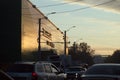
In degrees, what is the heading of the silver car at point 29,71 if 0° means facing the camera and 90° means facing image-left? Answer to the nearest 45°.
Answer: approximately 225°

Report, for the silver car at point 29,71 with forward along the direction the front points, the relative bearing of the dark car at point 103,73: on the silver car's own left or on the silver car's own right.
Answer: on the silver car's own right
